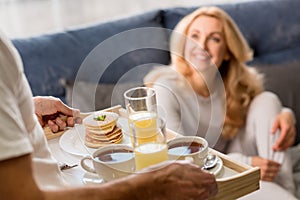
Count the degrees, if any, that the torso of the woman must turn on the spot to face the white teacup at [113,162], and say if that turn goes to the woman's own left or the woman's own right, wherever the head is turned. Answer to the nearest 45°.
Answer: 0° — they already face it

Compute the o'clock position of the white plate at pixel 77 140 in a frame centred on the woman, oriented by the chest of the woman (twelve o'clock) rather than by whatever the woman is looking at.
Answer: The white plate is roughly at 1 o'clock from the woman.

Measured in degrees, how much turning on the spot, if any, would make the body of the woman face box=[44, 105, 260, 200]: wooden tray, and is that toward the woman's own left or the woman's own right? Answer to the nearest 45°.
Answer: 0° — they already face it

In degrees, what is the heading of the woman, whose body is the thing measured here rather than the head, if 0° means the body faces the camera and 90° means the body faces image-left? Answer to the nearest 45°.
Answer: approximately 0°

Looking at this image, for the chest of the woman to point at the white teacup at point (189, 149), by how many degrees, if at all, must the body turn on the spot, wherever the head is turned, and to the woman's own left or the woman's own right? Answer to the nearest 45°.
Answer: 0° — they already face it

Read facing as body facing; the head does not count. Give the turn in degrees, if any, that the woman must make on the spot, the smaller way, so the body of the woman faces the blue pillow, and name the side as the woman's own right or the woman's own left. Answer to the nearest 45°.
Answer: approximately 90° to the woman's own right

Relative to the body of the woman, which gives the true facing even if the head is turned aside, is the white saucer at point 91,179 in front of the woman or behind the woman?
in front

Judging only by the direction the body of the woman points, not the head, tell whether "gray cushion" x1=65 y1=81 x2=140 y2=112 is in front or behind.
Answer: in front
